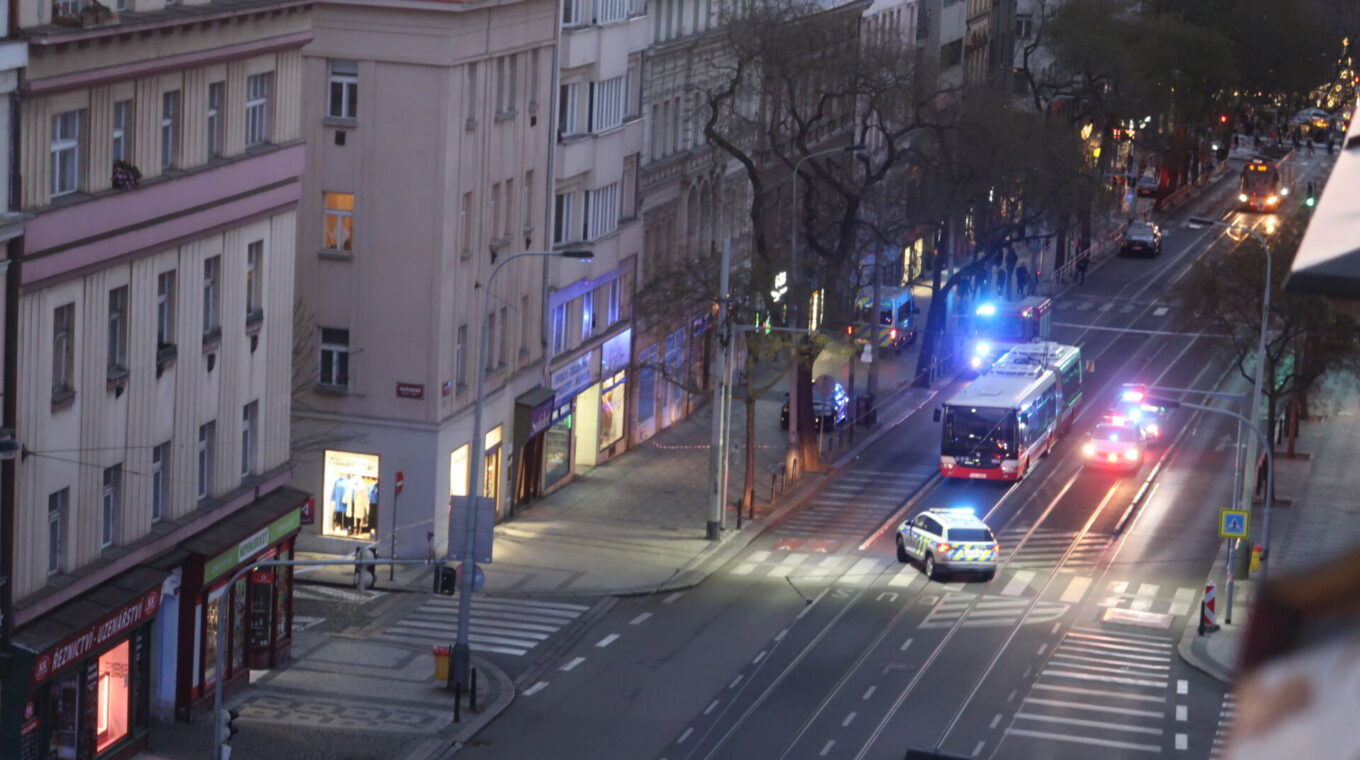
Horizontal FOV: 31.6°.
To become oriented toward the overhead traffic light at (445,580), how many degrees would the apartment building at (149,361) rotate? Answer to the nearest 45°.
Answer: approximately 45° to its left

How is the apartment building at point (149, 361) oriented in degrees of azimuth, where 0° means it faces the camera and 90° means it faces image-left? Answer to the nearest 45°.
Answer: approximately 315°
